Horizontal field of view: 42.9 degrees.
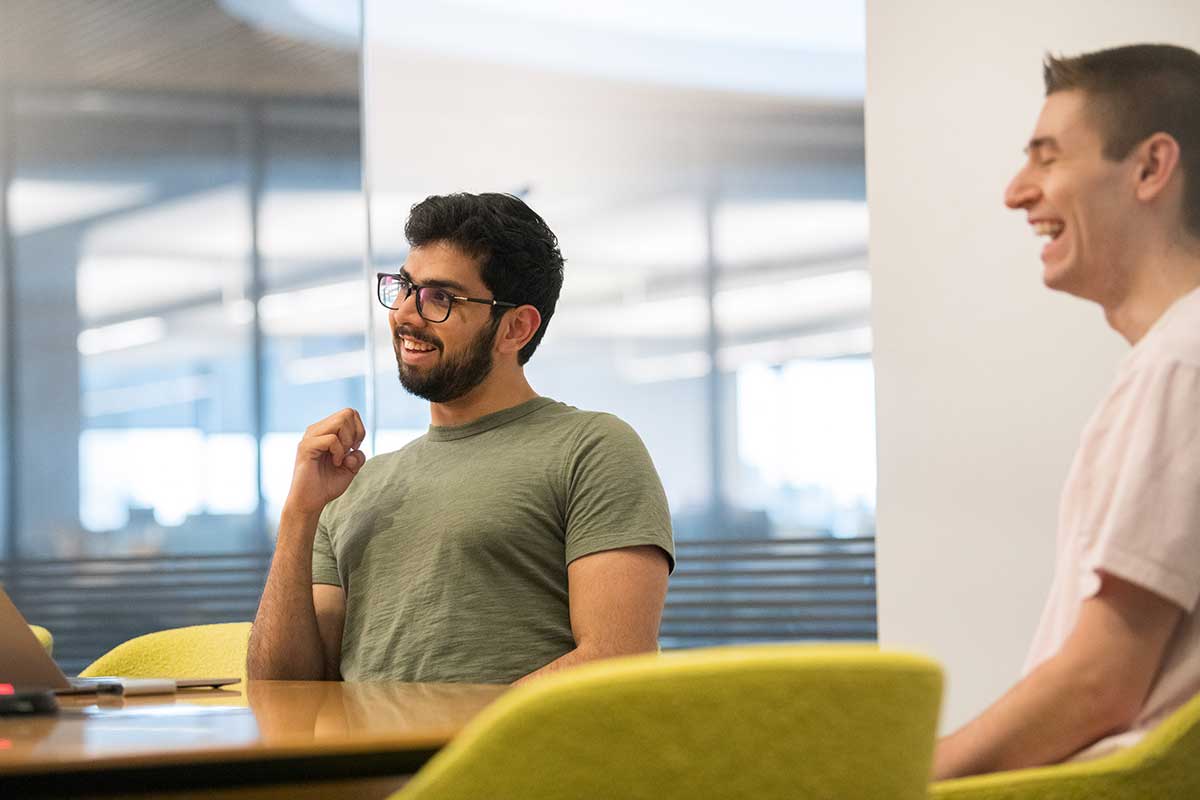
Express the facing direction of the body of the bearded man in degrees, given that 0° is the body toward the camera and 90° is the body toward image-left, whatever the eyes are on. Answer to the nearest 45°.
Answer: approximately 45°

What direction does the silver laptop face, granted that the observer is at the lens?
facing away from the viewer and to the right of the viewer

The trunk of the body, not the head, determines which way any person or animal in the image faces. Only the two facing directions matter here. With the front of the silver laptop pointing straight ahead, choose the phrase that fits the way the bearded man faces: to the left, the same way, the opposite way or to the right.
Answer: the opposite way

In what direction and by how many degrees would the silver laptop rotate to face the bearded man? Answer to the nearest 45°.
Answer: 0° — it already faces them

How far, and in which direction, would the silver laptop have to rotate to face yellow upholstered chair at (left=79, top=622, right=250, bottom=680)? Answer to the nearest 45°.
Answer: approximately 45° to its left

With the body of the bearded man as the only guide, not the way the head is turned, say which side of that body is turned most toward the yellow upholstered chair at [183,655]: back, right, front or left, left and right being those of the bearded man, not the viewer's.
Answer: right
